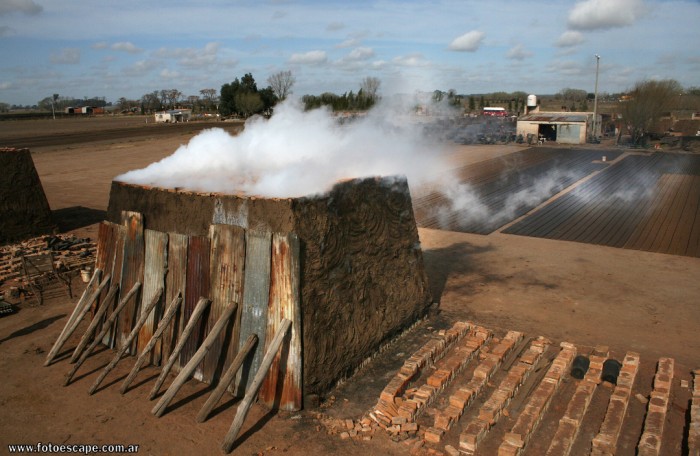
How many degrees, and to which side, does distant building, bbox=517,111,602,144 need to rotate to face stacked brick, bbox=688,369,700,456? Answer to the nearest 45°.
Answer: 0° — it already faces it

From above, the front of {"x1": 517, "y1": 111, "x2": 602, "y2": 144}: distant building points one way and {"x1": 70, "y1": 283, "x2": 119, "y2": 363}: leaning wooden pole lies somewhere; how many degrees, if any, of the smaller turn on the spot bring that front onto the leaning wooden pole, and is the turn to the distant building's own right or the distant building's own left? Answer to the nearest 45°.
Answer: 0° — it already faces it

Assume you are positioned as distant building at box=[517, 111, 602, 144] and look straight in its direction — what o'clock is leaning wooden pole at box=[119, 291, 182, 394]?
The leaning wooden pole is roughly at 12 o'clock from the distant building.

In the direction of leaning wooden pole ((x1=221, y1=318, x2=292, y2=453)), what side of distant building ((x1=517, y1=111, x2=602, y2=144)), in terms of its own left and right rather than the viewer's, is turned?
front

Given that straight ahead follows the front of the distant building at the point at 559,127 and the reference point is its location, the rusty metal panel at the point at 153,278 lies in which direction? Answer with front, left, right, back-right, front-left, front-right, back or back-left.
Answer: front

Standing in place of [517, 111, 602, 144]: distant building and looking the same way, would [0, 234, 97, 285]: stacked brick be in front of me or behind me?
in front

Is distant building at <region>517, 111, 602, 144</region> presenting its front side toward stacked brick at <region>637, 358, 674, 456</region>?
yes

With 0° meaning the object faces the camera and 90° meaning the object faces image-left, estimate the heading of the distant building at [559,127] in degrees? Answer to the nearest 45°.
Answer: approximately 0°

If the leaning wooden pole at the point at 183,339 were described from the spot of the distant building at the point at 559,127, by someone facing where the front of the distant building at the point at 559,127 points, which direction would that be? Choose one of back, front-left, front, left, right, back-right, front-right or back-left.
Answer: front

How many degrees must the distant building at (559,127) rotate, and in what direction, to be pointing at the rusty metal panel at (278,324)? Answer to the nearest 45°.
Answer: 0° — it already faces it

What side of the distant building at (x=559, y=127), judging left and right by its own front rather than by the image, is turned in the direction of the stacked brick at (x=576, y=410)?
front

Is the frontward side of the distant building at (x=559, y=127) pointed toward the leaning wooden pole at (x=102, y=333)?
yes

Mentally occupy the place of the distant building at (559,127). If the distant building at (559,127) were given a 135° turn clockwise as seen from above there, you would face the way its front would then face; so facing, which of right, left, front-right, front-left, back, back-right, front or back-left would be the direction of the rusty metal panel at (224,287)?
back-left

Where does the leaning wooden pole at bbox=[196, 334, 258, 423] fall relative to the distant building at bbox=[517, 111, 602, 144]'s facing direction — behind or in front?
in front

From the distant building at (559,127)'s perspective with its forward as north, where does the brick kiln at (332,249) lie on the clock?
The brick kiln is roughly at 12 o'clock from the distant building.
